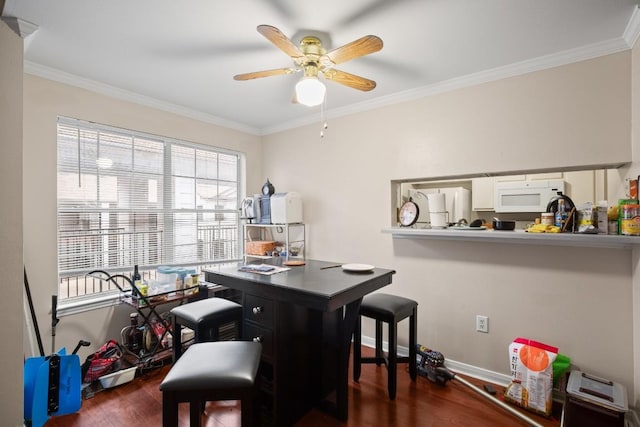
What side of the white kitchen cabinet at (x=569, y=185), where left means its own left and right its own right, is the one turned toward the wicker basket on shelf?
right

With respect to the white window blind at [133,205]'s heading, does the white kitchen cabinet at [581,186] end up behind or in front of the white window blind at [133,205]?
in front

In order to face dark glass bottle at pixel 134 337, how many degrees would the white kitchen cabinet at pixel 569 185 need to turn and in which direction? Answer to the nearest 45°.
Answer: approximately 45° to its right

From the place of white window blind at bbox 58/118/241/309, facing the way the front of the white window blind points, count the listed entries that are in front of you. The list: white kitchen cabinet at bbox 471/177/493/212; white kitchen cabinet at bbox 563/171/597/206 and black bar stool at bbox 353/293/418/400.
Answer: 3

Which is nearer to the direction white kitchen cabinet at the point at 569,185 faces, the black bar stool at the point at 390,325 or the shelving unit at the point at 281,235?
the black bar stool

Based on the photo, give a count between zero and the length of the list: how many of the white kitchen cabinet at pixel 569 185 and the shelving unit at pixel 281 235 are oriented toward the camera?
2

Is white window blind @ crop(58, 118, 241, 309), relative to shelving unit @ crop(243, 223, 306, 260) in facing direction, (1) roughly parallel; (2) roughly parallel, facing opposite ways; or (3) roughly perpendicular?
roughly perpendicular

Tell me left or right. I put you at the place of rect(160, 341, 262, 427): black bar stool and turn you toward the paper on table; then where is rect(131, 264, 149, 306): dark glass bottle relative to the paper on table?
left

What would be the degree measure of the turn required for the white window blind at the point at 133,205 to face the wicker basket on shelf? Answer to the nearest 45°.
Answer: approximately 45° to its left

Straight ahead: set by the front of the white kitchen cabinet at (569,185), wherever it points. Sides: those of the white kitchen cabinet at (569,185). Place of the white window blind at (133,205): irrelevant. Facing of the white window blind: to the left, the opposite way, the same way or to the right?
to the left

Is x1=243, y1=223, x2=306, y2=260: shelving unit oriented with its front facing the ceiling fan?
yes

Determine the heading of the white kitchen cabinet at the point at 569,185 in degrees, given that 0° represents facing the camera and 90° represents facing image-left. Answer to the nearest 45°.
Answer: approximately 0°

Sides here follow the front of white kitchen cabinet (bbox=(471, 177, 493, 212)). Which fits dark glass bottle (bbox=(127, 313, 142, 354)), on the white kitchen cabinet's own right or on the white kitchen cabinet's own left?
on the white kitchen cabinet's own right

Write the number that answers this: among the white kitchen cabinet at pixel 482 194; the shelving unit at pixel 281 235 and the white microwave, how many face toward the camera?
3
